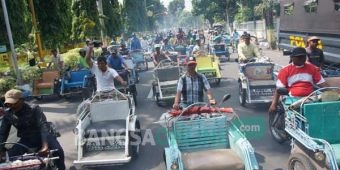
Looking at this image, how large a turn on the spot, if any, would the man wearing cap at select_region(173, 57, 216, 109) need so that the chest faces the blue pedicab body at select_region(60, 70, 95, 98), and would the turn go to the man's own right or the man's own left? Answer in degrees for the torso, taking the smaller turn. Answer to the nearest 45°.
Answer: approximately 135° to the man's own right

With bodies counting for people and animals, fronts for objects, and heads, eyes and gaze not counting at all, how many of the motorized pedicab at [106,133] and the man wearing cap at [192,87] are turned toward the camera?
2

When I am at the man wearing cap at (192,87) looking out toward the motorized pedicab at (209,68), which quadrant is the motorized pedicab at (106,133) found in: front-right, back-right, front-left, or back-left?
back-left

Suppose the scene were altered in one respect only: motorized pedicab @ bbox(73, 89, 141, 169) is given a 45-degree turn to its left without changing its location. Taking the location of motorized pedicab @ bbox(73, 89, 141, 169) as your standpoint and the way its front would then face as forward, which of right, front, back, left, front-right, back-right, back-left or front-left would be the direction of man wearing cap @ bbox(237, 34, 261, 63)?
left

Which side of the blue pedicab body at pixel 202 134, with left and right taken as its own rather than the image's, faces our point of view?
front

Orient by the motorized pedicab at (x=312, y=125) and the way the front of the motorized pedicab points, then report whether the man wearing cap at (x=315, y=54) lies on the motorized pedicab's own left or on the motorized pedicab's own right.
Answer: on the motorized pedicab's own left

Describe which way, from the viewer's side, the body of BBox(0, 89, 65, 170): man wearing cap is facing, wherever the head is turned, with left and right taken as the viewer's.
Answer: facing the viewer and to the left of the viewer

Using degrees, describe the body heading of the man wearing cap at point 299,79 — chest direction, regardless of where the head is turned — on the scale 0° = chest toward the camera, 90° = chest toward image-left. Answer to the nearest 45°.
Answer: approximately 0°

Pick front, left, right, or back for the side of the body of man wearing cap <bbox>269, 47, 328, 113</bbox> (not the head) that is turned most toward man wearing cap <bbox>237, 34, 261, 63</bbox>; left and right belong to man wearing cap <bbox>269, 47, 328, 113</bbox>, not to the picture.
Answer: back

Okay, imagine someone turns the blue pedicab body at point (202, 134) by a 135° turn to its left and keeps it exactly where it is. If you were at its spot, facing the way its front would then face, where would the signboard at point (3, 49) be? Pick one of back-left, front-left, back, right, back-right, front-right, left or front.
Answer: left

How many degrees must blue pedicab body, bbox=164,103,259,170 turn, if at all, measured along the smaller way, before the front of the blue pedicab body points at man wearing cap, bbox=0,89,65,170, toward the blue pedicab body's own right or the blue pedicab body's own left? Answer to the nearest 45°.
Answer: approximately 90° to the blue pedicab body's own right
